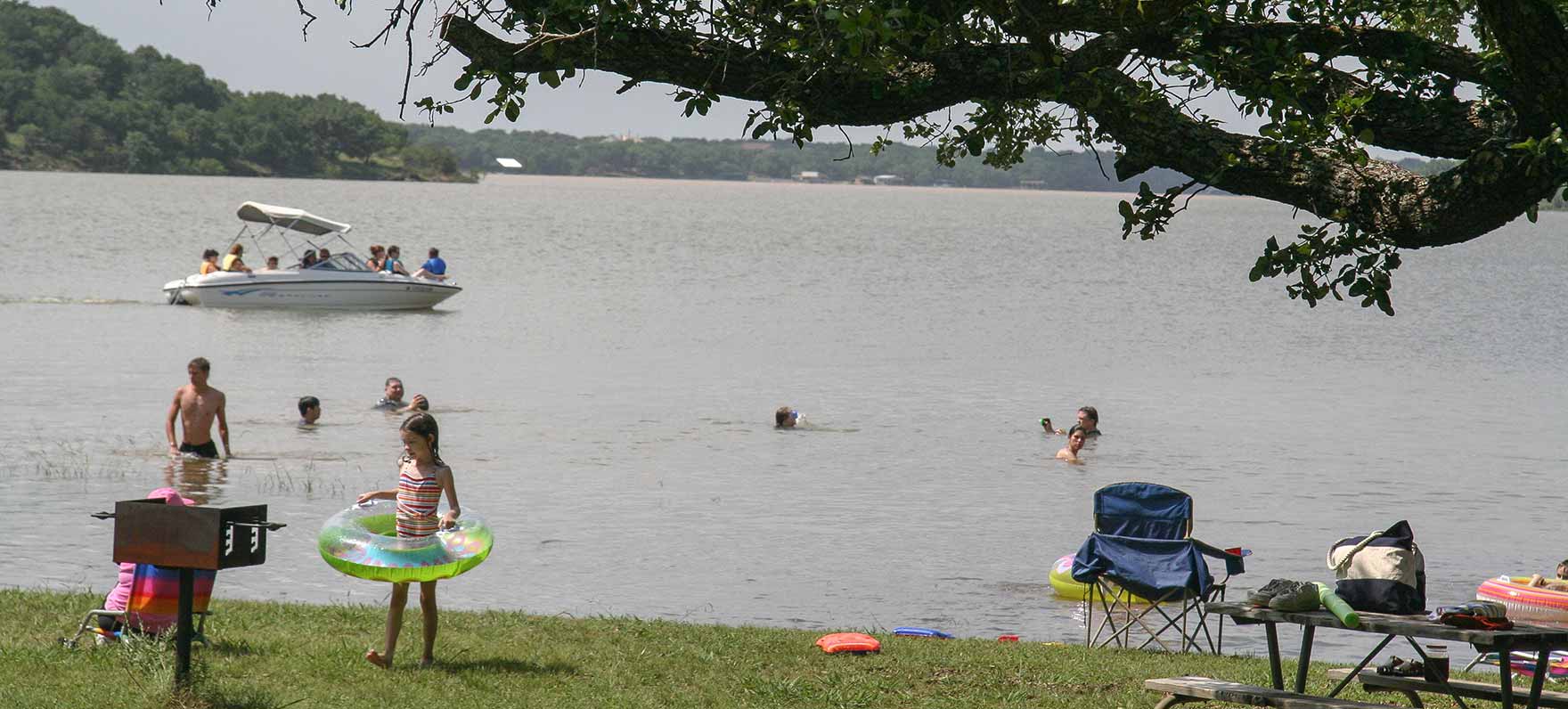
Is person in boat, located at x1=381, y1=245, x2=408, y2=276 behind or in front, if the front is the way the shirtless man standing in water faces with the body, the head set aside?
behind

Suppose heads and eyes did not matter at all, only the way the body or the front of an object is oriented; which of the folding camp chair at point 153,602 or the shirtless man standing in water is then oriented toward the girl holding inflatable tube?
the shirtless man standing in water

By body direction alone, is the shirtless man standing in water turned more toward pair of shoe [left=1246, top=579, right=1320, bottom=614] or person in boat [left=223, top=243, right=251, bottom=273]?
the pair of shoe

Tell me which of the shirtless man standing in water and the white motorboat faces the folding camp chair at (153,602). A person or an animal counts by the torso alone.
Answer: the shirtless man standing in water

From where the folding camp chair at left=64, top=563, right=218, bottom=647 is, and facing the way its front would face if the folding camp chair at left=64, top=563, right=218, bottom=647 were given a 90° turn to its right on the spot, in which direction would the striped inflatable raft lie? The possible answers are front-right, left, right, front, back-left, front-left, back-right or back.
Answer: front-right

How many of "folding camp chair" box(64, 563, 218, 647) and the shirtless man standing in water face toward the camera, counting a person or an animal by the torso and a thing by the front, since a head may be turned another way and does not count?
1

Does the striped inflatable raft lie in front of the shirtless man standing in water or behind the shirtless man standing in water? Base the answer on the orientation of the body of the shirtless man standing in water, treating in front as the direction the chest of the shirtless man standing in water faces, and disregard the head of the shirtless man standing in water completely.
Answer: in front

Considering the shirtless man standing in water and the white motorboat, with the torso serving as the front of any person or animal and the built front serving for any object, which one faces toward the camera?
the shirtless man standing in water

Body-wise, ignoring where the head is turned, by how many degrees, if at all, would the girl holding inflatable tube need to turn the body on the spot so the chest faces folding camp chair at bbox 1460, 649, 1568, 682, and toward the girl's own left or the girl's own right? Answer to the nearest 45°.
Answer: approximately 135° to the girl's own left

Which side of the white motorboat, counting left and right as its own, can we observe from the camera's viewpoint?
right

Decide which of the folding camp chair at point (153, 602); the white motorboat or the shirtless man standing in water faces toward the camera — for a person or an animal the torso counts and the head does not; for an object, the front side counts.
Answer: the shirtless man standing in water

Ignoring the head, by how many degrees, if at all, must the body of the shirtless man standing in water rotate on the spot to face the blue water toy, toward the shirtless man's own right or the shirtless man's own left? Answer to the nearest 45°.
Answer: approximately 45° to the shirtless man's own left

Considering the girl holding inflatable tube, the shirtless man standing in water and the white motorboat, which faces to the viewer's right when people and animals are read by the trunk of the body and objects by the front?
the white motorboat

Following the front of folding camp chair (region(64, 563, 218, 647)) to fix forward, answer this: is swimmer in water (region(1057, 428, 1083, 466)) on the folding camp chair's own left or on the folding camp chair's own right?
on the folding camp chair's own right

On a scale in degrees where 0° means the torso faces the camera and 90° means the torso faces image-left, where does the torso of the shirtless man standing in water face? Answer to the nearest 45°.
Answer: approximately 0°

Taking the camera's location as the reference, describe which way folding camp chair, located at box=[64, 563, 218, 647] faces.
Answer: facing away from the viewer and to the left of the viewer
